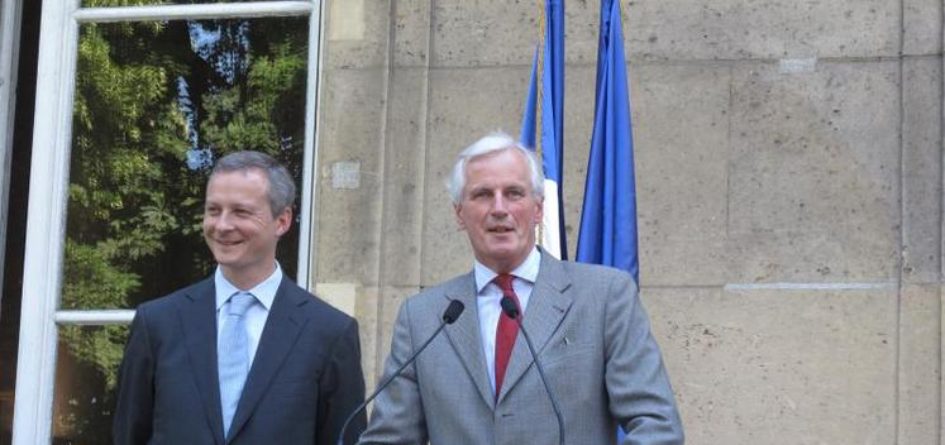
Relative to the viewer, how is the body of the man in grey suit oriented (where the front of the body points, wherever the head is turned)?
toward the camera

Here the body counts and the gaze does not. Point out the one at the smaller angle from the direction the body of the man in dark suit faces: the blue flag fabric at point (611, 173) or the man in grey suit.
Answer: the man in grey suit

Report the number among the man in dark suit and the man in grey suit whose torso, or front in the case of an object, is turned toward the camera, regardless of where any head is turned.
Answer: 2

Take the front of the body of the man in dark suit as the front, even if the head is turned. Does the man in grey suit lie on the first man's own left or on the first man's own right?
on the first man's own left

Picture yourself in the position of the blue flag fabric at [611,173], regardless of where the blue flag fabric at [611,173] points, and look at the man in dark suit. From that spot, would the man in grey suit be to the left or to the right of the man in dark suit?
left

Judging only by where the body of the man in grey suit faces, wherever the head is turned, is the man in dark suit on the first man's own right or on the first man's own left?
on the first man's own right

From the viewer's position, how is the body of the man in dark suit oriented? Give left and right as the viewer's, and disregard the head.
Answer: facing the viewer
